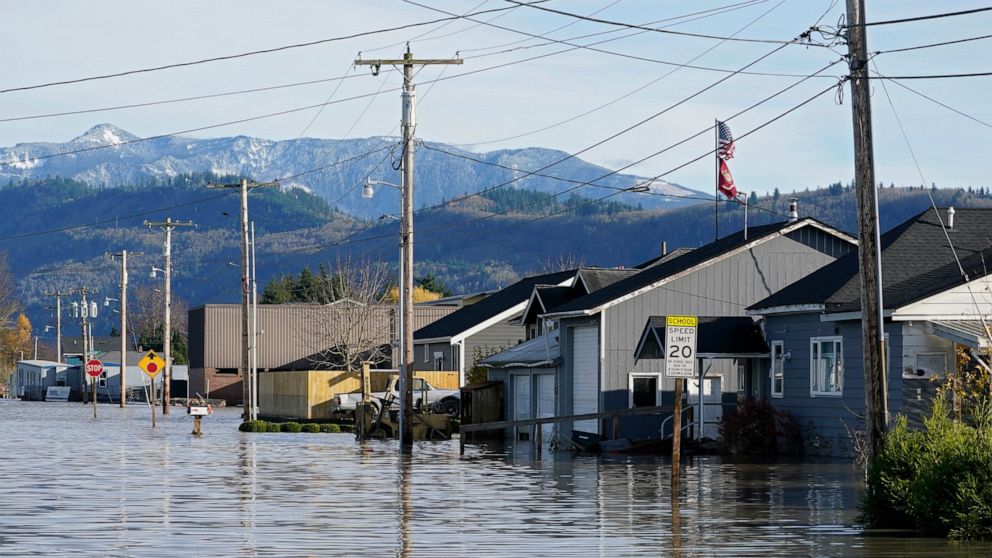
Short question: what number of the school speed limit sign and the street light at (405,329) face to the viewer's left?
1

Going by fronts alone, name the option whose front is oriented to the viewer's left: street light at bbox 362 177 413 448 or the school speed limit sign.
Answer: the street light

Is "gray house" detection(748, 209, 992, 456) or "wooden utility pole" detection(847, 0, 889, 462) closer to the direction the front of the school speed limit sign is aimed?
the wooden utility pole

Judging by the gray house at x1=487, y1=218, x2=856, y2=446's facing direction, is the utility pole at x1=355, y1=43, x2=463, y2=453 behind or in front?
in front

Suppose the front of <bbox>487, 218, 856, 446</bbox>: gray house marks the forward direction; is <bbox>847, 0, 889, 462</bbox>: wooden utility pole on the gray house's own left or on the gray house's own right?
on the gray house's own left

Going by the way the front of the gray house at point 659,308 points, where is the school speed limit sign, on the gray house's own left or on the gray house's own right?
on the gray house's own left

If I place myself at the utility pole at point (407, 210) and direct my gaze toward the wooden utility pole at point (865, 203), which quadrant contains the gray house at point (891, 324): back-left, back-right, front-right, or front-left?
front-left

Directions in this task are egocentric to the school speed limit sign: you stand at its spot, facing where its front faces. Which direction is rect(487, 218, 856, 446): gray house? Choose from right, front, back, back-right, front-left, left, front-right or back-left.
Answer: back

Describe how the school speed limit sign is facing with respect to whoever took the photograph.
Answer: facing the viewer

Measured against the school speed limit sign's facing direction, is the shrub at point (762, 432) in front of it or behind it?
behind

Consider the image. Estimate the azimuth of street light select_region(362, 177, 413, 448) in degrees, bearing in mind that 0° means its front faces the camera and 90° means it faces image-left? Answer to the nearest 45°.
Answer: approximately 90°

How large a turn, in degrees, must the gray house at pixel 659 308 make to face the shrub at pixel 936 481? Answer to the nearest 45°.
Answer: approximately 45° to its left

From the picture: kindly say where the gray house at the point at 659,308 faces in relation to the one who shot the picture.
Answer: facing the viewer and to the left of the viewer

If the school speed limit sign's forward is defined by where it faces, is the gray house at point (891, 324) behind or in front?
behind

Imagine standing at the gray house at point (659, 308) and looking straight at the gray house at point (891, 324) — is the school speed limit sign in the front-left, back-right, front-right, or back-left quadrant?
front-right

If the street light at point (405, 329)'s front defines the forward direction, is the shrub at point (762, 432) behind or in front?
behind

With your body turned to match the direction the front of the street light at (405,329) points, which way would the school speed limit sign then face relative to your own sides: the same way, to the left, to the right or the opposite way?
to the left
